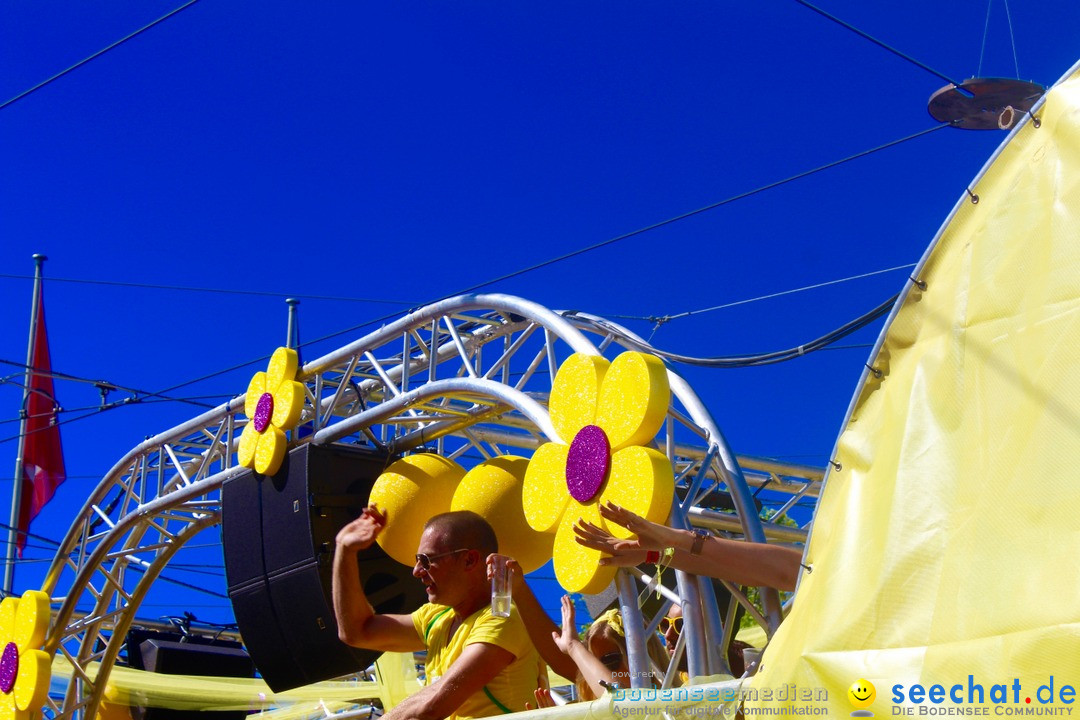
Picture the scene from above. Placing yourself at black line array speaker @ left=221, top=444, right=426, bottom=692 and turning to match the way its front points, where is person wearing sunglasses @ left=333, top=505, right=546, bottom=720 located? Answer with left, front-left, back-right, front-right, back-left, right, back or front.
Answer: front-left

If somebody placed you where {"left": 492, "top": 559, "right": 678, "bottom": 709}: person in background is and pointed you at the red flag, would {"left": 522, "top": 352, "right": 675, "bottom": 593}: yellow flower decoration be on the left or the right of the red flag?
right

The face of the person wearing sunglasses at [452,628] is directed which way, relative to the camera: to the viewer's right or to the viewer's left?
to the viewer's left

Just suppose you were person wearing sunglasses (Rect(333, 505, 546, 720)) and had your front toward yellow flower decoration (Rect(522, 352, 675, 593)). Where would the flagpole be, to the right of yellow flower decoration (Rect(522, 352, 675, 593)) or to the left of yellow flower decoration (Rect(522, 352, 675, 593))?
left

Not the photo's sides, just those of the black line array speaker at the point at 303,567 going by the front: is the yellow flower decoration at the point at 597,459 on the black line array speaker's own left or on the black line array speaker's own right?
on the black line array speaker's own left

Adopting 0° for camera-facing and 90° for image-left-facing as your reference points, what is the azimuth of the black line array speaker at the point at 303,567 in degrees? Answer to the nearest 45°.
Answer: approximately 45°

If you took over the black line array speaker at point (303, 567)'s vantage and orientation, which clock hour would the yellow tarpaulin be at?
The yellow tarpaulin is roughly at 10 o'clock from the black line array speaker.

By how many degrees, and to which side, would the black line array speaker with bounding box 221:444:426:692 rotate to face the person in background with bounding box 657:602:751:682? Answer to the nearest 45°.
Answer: approximately 180°

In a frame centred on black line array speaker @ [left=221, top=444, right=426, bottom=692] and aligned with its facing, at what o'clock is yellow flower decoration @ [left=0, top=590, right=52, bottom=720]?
The yellow flower decoration is roughly at 3 o'clock from the black line array speaker.
